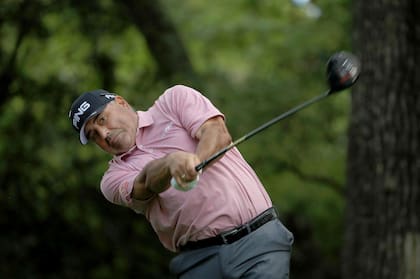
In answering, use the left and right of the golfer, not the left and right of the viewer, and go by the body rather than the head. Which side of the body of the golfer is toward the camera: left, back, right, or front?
front

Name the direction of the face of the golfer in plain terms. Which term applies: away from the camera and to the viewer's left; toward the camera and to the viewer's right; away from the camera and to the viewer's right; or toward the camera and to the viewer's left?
toward the camera and to the viewer's left

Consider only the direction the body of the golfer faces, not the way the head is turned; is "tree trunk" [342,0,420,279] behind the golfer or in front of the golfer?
behind
